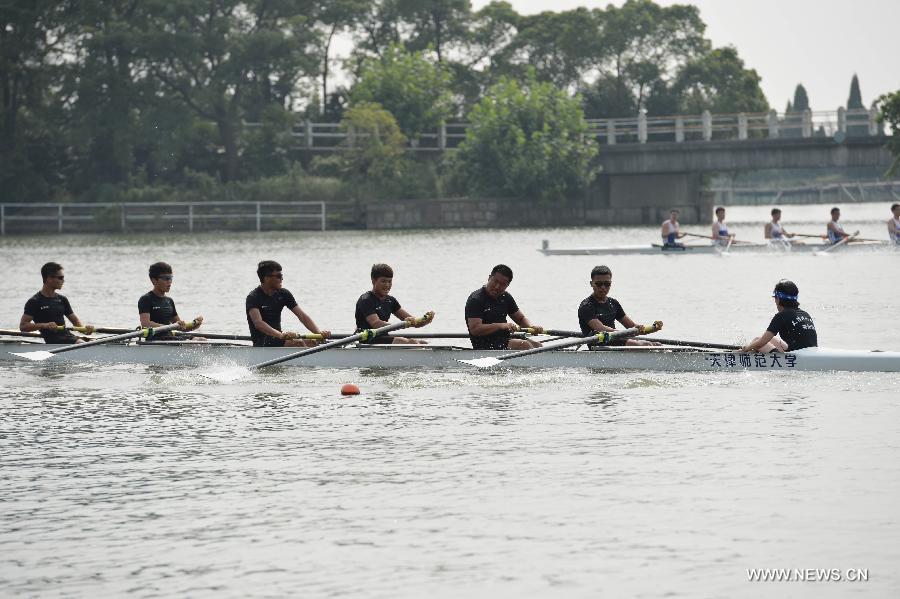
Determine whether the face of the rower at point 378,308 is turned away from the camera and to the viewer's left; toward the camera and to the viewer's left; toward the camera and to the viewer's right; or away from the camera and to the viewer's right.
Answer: toward the camera and to the viewer's right

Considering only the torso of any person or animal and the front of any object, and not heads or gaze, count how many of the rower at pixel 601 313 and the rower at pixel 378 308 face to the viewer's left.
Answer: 0

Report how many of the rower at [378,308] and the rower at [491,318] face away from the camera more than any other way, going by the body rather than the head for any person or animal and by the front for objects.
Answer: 0

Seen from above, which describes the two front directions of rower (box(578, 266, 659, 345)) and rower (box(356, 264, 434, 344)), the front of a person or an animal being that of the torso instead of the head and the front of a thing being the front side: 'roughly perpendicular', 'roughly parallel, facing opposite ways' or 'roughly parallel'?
roughly parallel

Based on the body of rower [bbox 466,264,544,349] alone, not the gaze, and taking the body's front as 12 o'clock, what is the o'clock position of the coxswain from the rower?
The coxswain is roughly at 11 o'clock from the rower.

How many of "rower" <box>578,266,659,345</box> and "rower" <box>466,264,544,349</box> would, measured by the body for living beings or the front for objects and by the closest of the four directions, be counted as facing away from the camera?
0

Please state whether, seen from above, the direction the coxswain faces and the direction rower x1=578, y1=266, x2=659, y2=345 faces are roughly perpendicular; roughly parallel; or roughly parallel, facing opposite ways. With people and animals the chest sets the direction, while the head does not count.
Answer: roughly parallel, facing opposite ways

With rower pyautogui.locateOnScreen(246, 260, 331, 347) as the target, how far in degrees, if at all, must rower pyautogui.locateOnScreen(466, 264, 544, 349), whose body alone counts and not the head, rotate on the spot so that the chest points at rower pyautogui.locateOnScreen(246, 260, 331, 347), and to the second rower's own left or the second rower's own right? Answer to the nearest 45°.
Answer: approximately 135° to the second rower's own right

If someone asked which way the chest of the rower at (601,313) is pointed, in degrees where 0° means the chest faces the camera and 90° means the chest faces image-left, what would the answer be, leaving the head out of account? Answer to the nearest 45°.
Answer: approximately 315°

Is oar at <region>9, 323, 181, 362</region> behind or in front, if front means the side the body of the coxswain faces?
in front

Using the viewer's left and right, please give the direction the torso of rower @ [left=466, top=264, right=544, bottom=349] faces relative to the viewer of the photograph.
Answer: facing the viewer and to the right of the viewer

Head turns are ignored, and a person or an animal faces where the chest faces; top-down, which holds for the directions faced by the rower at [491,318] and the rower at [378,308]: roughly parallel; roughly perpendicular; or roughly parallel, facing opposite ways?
roughly parallel

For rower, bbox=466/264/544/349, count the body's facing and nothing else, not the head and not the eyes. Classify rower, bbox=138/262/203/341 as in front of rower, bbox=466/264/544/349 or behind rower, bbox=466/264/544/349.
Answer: behind

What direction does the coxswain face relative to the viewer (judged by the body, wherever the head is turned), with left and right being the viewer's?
facing away from the viewer and to the left of the viewer

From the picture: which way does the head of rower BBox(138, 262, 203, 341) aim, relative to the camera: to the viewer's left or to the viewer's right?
to the viewer's right

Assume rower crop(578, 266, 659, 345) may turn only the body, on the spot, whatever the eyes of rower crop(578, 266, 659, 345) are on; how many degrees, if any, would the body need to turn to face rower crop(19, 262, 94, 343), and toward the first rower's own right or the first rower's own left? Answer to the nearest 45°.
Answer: approximately 135° to the first rower's own right
